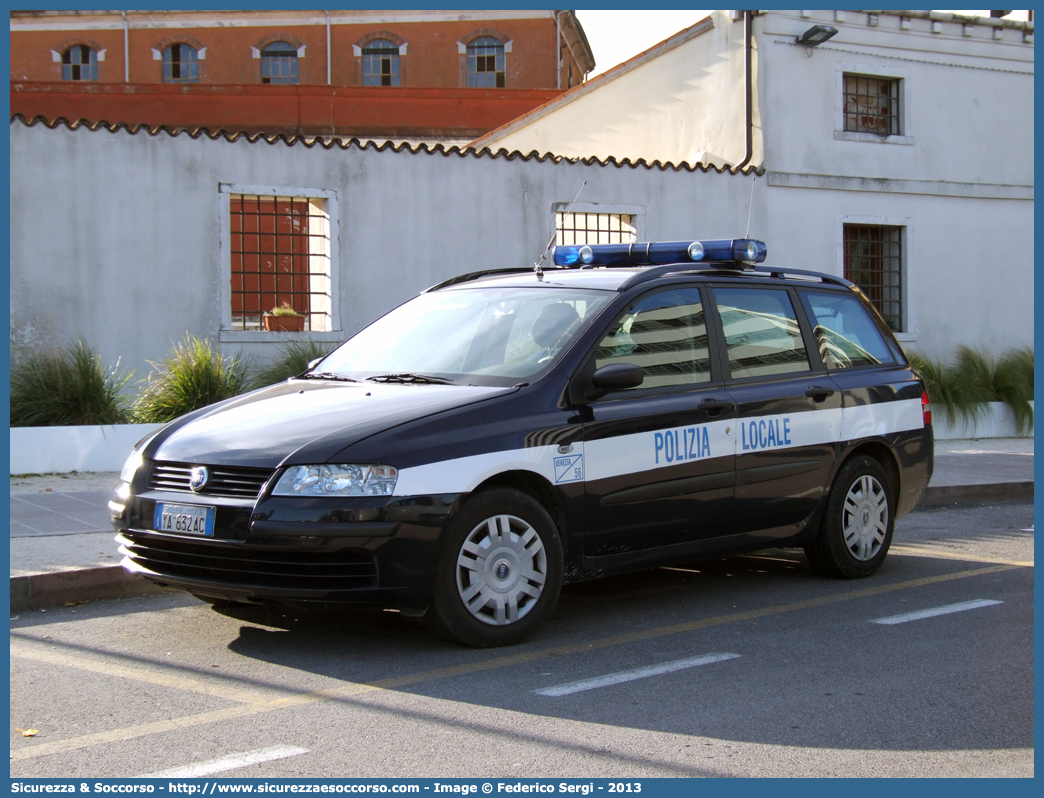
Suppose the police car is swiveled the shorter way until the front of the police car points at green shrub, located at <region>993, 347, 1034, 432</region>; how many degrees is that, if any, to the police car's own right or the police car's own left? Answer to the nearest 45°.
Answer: approximately 180°

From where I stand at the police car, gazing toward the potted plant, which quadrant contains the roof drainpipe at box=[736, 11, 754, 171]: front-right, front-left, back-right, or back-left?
front-right

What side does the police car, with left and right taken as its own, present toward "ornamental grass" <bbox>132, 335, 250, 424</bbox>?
right

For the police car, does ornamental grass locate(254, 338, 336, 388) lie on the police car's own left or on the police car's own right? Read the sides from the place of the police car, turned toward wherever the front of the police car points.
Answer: on the police car's own right

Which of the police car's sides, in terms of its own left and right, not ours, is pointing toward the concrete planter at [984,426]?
back

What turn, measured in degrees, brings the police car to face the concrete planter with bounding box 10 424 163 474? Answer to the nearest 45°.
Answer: approximately 90° to its right

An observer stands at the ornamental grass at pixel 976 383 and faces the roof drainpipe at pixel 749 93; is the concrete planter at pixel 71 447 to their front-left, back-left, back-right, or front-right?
front-left

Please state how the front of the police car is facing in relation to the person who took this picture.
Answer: facing the viewer and to the left of the viewer

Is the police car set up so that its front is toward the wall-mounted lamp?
no

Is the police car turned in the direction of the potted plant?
no
